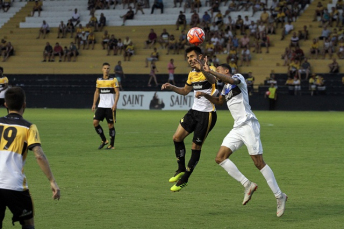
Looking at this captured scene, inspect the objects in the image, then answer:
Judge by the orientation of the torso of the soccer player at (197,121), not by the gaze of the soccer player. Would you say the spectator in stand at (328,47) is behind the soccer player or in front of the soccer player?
behind

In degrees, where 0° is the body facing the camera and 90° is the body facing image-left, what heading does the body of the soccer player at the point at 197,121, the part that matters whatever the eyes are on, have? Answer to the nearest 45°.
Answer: approximately 45°

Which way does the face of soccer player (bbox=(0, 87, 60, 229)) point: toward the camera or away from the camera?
away from the camera

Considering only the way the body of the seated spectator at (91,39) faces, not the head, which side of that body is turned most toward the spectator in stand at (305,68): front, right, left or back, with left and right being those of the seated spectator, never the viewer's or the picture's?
left

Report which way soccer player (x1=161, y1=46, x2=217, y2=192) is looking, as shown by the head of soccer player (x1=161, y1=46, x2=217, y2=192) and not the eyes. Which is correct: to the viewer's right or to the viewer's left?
to the viewer's left

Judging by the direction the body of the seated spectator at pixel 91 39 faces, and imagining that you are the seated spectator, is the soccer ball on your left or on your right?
on your left

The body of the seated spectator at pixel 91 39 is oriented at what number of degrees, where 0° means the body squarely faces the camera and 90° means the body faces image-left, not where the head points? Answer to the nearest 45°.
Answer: approximately 45°

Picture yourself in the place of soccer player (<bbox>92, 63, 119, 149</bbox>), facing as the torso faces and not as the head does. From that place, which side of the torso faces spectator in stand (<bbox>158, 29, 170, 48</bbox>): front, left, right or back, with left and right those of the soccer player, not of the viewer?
back

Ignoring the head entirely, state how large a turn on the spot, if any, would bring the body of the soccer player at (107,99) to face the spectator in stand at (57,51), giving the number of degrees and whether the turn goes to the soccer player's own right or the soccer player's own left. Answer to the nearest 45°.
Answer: approximately 180°

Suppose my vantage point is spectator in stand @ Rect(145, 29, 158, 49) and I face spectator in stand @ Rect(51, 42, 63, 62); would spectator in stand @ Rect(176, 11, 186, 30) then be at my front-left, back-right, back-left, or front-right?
back-right

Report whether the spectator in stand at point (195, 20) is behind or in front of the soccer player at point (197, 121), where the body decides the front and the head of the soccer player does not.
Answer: behind
